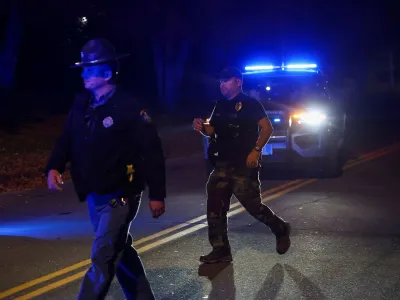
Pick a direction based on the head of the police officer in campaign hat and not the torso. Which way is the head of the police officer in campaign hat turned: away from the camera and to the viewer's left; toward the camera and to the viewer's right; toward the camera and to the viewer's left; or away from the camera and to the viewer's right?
toward the camera and to the viewer's left

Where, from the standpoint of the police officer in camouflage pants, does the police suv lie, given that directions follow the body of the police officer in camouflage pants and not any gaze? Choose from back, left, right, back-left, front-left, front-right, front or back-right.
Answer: back-right

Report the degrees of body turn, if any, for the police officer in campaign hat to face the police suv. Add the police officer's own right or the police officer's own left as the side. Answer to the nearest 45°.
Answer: approximately 180°

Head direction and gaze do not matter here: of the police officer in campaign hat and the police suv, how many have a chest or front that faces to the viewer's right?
0

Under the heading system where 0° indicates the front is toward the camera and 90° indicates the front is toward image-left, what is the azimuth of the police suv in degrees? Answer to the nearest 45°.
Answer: approximately 0°

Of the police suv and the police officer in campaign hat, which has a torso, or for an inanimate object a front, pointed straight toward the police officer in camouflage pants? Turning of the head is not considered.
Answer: the police suv

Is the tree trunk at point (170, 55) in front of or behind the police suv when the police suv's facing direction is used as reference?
behind

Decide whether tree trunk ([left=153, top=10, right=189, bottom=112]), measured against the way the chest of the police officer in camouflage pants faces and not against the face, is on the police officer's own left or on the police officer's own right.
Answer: on the police officer's own right

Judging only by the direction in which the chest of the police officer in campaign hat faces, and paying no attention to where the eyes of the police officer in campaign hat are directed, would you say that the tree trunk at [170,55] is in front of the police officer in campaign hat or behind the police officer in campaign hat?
behind

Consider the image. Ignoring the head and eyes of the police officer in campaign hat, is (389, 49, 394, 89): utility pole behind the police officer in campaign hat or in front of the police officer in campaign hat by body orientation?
behind

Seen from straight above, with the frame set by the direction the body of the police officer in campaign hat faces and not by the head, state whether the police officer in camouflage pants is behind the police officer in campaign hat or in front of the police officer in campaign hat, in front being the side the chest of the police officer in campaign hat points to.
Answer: behind

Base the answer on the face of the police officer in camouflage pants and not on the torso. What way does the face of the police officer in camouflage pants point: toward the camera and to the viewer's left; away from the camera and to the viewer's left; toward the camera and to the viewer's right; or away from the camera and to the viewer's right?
toward the camera and to the viewer's left

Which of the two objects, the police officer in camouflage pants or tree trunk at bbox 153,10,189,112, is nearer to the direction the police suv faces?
the police officer in camouflage pants

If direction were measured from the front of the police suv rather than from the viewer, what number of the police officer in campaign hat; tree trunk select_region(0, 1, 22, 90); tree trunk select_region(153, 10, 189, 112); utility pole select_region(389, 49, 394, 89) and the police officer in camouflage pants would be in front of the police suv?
2
